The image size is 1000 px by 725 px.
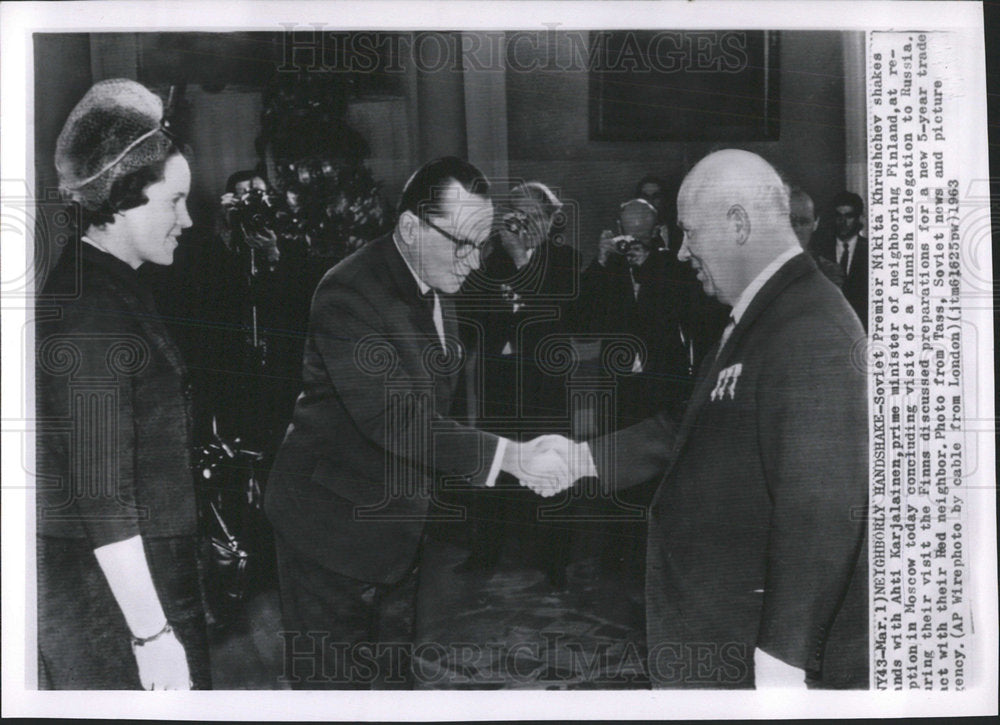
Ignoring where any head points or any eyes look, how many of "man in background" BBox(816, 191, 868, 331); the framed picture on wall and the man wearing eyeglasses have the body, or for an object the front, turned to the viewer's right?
1

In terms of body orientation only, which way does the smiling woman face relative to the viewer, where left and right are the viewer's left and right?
facing to the right of the viewer

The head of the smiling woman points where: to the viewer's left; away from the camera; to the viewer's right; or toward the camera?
to the viewer's right

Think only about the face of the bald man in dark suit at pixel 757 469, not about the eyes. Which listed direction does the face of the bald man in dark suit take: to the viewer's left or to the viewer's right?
to the viewer's left

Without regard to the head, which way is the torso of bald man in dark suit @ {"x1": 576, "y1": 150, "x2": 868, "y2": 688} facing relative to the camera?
to the viewer's left

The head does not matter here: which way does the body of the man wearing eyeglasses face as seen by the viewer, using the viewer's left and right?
facing to the right of the viewer

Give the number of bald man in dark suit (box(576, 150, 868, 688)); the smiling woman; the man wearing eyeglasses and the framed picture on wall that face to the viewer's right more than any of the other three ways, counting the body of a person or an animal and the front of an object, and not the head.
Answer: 2
